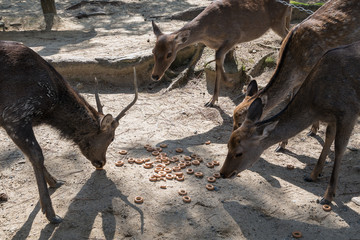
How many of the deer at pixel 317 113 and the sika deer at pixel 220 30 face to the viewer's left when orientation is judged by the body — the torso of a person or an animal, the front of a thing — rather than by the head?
2

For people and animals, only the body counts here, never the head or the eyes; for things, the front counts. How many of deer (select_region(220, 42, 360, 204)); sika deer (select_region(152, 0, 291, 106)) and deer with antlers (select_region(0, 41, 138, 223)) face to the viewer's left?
2

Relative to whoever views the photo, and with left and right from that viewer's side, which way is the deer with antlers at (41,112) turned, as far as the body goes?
facing to the right of the viewer

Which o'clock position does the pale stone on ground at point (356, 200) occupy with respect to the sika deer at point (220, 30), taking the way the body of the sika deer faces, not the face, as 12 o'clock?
The pale stone on ground is roughly at 8 o'clock from the sika deer.

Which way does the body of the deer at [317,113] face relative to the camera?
to the viewer's left

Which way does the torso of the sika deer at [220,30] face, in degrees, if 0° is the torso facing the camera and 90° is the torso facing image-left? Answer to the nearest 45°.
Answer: approximately 90°

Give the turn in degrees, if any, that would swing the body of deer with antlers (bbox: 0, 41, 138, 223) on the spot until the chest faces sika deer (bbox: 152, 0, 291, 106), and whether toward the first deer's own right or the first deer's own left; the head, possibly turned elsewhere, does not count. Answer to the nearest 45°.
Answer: approximately 45° to the first deer's own left

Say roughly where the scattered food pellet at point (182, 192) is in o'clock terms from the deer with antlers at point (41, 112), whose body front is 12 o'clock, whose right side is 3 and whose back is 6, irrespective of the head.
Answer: The scattered food pellet is roughly at 1 o'clock from the deer with antlers.

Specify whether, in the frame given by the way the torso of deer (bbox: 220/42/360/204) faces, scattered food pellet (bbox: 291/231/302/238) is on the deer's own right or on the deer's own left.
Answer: on the deer's own left

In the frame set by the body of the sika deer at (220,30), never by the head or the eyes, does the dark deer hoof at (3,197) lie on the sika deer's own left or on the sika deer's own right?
on the sika deer's own left

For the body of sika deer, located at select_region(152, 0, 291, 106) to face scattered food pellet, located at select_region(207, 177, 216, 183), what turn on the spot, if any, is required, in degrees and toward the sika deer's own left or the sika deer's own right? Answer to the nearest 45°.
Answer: approximately 90° to the sika deer's own left

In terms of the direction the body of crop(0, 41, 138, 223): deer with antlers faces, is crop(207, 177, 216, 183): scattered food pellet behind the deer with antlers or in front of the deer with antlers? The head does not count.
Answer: in front

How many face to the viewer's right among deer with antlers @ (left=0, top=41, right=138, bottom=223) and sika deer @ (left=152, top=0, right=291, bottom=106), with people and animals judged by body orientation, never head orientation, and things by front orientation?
1
